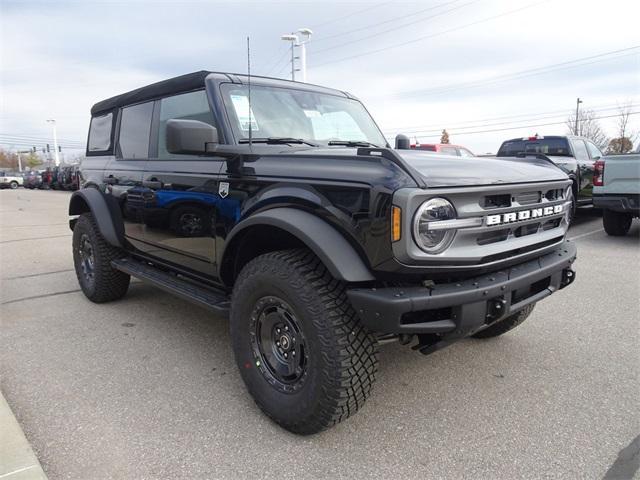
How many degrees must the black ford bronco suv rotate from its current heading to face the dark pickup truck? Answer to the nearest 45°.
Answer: approximately 90° to its left

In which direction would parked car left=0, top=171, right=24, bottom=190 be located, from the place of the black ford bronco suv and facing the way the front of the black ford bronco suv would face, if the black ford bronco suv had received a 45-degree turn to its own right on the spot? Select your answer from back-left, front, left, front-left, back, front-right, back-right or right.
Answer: back-right

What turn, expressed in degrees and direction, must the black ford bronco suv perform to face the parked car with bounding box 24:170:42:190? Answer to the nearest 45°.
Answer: approximately 180°

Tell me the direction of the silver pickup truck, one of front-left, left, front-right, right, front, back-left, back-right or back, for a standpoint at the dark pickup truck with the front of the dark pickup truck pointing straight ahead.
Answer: back-right

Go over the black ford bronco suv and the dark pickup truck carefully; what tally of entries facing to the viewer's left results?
0

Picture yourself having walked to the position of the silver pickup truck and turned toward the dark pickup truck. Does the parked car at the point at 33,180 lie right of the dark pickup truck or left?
left

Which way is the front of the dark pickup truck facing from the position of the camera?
facing away from the viewer and to the right of the viewer

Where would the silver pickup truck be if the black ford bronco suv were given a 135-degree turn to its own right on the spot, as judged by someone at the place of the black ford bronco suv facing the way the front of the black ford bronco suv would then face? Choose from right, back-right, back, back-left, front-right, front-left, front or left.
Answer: back-right
